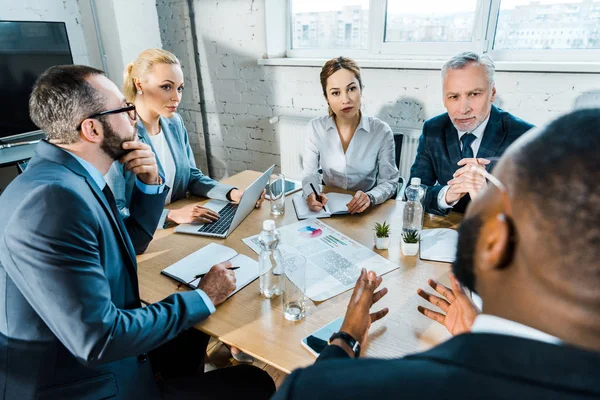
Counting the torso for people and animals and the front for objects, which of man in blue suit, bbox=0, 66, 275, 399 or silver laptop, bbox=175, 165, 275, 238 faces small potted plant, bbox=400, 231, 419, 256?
the man in blue suit

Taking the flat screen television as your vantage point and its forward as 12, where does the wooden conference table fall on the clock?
The wooden conference table is roughly at 1 o'clock from the flat screen television.

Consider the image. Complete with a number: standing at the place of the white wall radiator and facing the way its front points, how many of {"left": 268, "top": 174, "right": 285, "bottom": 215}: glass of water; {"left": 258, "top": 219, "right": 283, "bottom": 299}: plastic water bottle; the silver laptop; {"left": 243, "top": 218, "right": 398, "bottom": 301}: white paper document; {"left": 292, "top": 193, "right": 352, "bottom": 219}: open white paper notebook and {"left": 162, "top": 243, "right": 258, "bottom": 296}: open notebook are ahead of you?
6

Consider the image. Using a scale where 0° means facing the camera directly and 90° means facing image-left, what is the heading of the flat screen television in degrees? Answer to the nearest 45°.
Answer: approximately 315°

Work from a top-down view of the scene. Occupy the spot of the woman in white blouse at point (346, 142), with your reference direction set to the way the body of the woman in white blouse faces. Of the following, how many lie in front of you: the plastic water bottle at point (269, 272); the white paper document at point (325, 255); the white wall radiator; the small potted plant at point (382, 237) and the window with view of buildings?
3

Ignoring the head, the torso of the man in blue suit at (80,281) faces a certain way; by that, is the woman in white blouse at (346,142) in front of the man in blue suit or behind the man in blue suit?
in front

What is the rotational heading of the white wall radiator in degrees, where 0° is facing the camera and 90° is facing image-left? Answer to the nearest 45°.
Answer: approximately 0°

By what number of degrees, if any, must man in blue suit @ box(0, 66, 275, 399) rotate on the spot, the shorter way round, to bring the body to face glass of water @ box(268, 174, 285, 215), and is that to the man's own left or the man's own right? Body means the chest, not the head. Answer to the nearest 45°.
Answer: approximately 45° to the man's own left

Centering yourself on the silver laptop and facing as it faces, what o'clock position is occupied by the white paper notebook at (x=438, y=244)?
The white paper notebook is roughly at 7 o'clock from the silver laptop.

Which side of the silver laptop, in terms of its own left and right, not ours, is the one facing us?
left

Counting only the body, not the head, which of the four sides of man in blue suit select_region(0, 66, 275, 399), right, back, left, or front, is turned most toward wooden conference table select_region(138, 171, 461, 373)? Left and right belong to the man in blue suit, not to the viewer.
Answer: front

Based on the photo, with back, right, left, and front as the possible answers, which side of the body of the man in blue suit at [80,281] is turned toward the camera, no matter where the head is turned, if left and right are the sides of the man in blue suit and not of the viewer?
right

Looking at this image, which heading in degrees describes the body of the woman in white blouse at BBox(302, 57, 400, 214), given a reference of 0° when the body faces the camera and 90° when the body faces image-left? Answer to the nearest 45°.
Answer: approximately 0°

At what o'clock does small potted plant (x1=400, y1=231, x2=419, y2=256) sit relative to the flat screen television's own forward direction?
The small potted plant is roughly at 1 o'clock from the flat screen television.
